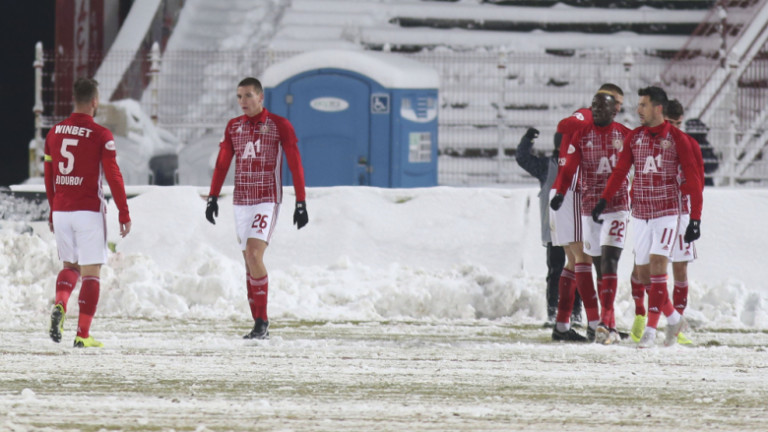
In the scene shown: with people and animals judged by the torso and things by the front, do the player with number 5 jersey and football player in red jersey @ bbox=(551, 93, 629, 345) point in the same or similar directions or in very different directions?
very different directions

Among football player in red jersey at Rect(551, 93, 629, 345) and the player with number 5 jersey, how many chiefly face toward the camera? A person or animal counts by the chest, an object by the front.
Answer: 1

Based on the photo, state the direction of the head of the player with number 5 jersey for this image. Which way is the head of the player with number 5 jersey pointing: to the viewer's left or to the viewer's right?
to the viewer's right

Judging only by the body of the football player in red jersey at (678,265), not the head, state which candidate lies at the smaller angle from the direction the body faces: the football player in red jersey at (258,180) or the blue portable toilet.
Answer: the football player in red jersey

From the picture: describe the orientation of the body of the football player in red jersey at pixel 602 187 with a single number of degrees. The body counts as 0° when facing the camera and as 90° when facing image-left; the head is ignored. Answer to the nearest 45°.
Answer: approximately 0°

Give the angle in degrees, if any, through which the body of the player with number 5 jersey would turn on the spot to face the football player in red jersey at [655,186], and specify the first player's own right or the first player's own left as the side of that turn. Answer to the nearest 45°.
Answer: approximately 45° to the first player's own right

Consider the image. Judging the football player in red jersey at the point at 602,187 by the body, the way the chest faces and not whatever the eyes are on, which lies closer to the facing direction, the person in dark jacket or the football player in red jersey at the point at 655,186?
the football player in red jersey

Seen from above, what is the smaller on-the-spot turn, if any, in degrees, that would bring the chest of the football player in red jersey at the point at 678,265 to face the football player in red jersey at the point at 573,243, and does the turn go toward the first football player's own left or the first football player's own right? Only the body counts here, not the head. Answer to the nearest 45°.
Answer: approximately 45° to the first football player's own right
